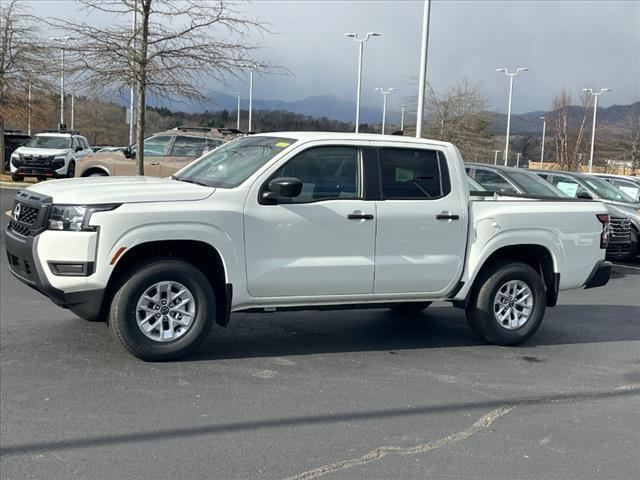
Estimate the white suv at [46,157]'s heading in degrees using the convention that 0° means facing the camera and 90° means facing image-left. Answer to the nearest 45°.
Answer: approximately 45°

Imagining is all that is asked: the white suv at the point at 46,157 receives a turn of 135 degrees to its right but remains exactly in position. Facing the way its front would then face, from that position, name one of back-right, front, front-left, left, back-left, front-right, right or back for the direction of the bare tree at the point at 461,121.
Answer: right

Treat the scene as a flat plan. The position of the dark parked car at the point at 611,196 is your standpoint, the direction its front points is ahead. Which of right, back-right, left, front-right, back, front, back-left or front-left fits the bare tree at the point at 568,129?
back-left

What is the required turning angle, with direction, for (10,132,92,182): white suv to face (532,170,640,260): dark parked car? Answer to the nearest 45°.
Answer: approximately 90° to its left

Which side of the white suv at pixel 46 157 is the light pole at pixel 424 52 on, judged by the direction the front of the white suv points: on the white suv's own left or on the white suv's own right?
on the white suv's own left

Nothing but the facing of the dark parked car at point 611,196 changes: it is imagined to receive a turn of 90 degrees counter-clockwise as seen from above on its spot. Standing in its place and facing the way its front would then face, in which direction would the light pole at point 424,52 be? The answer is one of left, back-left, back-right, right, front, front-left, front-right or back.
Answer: left

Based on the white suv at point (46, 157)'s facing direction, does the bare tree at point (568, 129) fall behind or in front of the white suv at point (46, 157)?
behind
